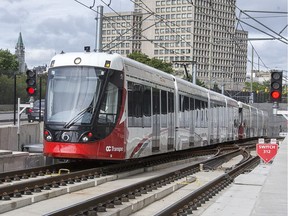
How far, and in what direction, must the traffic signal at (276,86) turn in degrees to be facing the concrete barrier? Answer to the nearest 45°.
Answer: approximately 90° to its right

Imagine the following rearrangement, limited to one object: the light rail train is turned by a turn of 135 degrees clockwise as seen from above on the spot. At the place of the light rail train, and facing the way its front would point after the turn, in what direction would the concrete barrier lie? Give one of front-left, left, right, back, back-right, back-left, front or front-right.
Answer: back-left

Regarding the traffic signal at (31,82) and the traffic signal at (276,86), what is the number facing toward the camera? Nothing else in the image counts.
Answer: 2

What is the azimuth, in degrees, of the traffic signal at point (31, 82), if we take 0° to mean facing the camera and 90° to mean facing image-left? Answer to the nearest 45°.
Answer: approximately 0°

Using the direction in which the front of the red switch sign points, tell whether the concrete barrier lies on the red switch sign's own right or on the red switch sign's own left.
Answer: on the red switch sign's own right
